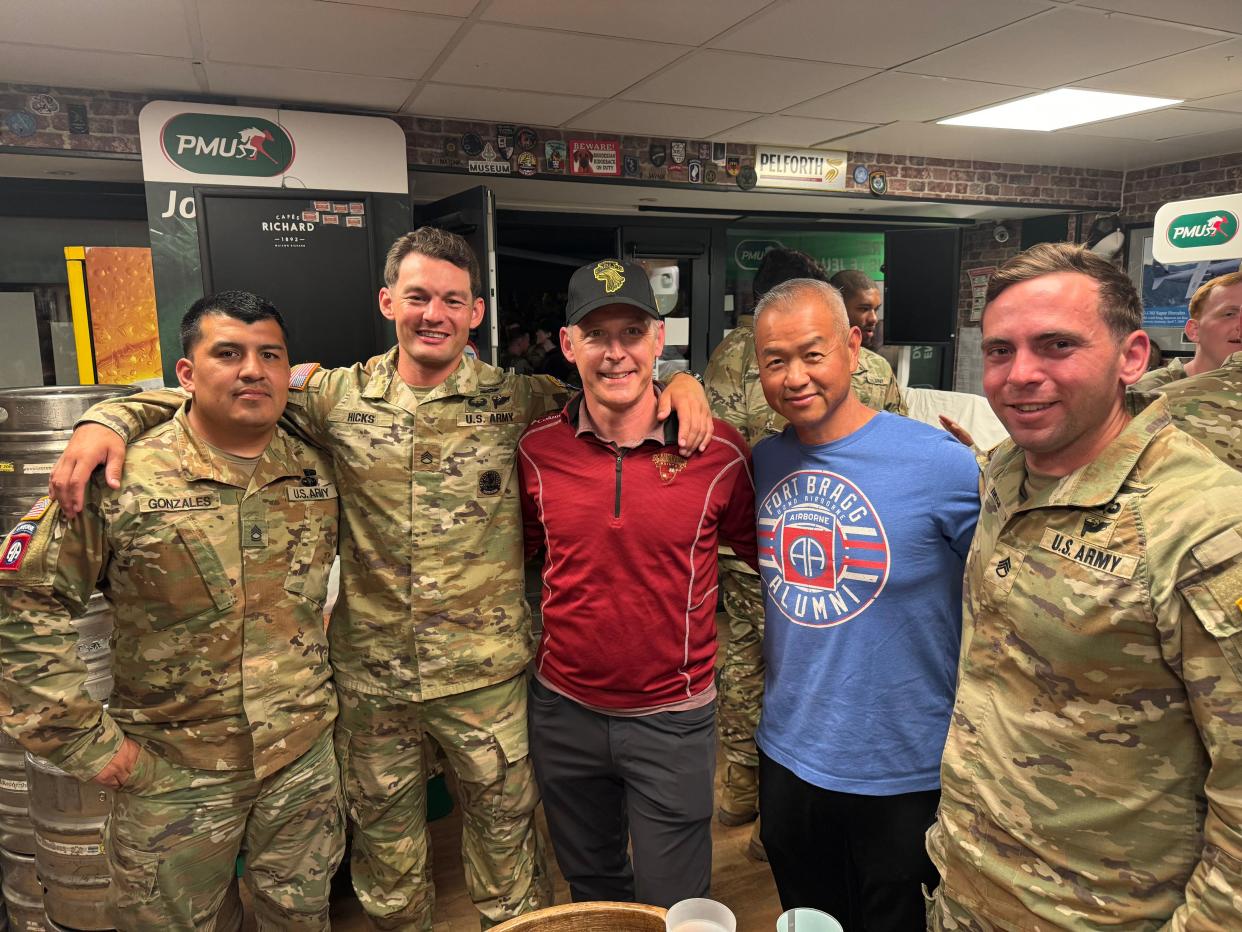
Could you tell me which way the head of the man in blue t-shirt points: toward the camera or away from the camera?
toward the camera

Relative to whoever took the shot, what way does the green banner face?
facing the viewer

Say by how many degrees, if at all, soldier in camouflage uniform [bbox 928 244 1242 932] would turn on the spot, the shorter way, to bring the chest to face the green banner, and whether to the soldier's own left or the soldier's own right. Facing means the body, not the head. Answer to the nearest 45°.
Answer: approximately 135° to the soldier's own right

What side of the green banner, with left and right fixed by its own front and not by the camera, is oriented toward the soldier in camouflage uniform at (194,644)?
front

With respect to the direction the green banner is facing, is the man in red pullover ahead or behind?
ahead

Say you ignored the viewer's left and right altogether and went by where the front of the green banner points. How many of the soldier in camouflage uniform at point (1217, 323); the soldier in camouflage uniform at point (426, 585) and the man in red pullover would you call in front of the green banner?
3

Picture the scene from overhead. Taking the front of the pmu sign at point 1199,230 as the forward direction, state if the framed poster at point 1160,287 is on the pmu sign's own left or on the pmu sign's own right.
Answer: on the pmu sign's own right

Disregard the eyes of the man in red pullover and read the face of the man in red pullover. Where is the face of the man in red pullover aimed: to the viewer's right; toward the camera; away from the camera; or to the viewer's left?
toward the camera

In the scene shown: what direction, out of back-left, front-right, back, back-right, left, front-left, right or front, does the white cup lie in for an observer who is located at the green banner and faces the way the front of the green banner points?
front

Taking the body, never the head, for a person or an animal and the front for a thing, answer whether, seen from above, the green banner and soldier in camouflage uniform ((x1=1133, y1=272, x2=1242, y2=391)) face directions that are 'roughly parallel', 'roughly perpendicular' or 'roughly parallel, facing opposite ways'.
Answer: roughly parallel

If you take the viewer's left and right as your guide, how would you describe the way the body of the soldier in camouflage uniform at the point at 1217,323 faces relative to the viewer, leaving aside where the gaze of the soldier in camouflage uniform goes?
facing the viewer and to the right of the viewer

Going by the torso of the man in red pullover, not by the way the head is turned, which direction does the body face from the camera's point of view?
toward the camera

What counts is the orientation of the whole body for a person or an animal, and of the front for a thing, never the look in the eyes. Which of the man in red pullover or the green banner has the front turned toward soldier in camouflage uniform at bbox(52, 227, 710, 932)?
the green banner

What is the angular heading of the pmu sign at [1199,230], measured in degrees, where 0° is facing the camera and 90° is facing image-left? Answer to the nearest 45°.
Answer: approximately 45°

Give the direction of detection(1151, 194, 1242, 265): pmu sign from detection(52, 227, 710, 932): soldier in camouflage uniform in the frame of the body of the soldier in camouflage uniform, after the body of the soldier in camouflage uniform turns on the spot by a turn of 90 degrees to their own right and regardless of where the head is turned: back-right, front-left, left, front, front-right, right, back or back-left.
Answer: back
